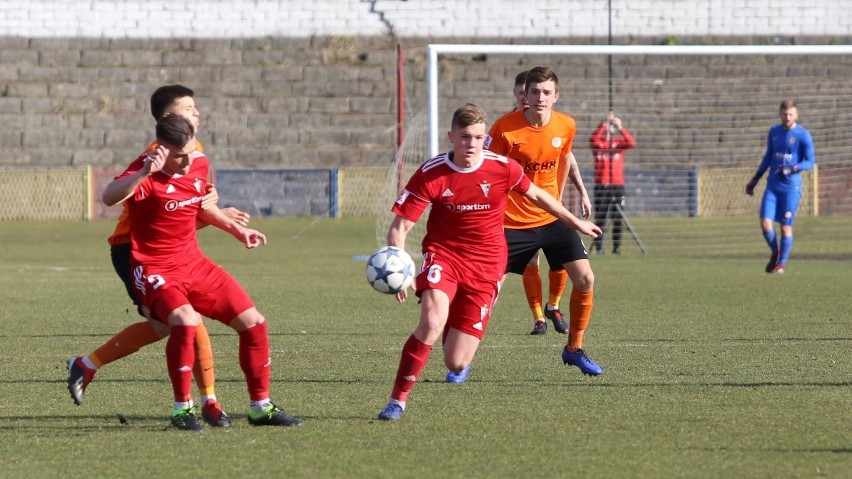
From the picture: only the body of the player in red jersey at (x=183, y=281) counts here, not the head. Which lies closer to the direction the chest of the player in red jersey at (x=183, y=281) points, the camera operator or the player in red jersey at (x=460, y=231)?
the player in red jersey

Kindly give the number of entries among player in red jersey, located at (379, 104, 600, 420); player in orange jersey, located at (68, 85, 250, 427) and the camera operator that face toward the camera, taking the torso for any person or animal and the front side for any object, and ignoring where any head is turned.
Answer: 2

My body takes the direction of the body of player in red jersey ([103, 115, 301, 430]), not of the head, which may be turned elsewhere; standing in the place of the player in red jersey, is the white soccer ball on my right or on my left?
on my left

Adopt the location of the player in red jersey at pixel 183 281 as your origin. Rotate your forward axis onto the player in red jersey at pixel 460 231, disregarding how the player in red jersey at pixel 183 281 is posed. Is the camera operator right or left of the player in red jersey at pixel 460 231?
left

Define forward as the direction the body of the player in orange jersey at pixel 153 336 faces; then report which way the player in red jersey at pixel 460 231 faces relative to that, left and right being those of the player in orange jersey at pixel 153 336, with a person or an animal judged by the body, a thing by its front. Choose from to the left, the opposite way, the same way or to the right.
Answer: to the right

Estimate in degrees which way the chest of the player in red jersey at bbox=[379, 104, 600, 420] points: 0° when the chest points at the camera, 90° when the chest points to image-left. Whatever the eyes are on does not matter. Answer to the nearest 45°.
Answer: approximately 0°

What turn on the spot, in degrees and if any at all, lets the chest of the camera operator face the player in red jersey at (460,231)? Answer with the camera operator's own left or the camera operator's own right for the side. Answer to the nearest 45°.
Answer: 0° — they already face them
